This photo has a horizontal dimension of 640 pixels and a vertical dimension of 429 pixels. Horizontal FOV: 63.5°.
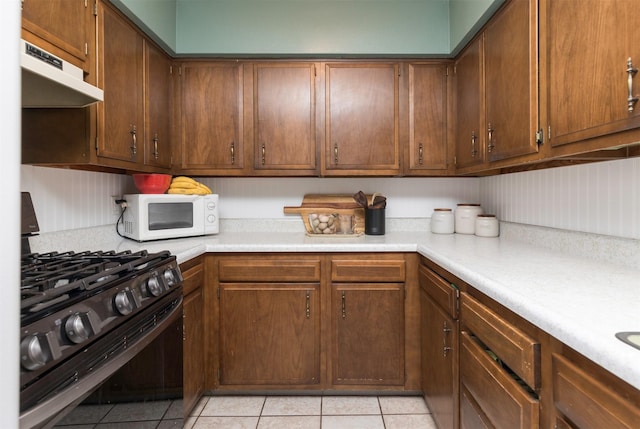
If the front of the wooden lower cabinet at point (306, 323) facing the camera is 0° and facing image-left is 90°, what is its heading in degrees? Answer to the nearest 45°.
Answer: approximately 0°

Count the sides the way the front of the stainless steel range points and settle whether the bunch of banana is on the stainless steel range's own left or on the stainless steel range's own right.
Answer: on the stainless steel range's own left

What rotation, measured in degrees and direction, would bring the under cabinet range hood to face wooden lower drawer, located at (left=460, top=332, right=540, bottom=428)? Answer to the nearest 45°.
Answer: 0° — it already faces it

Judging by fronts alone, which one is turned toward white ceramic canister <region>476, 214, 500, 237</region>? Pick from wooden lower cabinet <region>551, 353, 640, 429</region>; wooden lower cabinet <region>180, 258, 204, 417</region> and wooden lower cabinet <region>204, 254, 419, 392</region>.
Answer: wooden lower cabinet <region>180, 258, 204, 417</region>

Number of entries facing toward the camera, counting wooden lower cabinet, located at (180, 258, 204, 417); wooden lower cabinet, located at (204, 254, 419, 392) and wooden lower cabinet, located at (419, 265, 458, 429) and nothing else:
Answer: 1

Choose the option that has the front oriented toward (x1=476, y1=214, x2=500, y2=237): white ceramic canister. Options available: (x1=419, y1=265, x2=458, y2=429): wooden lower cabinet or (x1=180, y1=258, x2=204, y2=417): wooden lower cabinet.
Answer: (x1=180, y1=258, x2=204, y2=417): wooden lower cabinet

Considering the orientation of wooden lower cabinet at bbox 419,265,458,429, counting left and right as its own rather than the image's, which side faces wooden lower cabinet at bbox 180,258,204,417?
front

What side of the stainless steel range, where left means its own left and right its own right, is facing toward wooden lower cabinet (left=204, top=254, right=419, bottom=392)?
left

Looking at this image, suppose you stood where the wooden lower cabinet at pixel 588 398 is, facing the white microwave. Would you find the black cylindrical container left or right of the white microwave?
right

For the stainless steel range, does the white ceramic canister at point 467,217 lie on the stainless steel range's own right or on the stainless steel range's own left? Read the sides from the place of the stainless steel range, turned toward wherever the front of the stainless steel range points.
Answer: on the stainless steel range's own left

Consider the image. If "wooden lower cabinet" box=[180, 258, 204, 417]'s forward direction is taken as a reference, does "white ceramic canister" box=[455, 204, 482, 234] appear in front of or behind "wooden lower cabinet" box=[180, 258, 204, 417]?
in front

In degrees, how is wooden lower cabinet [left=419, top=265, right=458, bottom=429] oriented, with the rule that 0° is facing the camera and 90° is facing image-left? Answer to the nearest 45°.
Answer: approximately 90°

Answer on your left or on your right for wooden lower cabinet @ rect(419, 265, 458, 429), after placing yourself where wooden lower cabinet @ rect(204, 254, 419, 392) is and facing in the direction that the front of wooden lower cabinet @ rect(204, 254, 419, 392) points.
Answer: on your left

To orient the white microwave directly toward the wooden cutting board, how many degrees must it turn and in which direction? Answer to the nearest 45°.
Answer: approximately 90° to its left

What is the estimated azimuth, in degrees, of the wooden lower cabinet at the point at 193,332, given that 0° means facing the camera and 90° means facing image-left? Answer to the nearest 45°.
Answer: approximately 270°

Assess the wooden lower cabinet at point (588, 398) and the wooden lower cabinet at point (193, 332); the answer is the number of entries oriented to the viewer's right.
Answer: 1
